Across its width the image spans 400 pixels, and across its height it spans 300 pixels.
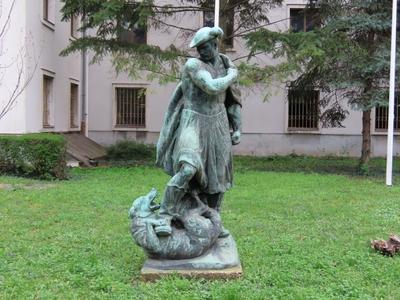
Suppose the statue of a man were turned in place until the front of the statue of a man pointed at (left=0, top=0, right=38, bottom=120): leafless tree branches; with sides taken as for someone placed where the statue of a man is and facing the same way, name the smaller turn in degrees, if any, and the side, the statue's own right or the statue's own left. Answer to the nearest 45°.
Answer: approximately 135° to the statue's own right

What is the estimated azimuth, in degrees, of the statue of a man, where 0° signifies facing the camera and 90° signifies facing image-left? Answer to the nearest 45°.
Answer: approximately 0°

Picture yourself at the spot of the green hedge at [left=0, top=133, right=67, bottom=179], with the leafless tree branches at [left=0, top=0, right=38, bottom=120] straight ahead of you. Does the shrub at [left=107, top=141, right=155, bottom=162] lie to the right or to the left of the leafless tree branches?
right

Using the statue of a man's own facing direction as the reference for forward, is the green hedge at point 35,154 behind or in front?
behind

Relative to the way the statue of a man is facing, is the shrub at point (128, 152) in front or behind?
behind
